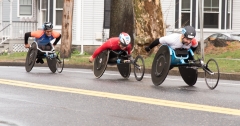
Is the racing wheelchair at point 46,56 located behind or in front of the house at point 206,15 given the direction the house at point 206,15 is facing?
in front

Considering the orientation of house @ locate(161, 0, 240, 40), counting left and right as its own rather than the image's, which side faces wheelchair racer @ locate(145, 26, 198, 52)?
front

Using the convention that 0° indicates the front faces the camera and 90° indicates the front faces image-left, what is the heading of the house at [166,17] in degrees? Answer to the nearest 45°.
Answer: approximately 0°

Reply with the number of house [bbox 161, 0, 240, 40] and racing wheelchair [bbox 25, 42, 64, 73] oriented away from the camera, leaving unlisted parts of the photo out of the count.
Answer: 0

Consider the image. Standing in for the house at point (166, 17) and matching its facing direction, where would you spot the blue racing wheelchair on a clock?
The blue racing wheelchair is roughly at 12 o'clock from the house.

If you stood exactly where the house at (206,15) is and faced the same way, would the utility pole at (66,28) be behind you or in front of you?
in front

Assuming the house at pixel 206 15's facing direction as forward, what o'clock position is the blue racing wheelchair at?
The blue racing wheelchair is roughly at 12 o'clock from the house.

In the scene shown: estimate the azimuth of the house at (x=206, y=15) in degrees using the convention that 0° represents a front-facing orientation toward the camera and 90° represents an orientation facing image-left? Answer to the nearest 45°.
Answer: approximately 0°

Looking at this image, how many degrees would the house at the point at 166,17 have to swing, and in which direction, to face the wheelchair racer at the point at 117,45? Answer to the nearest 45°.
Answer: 0° — it already faces them
